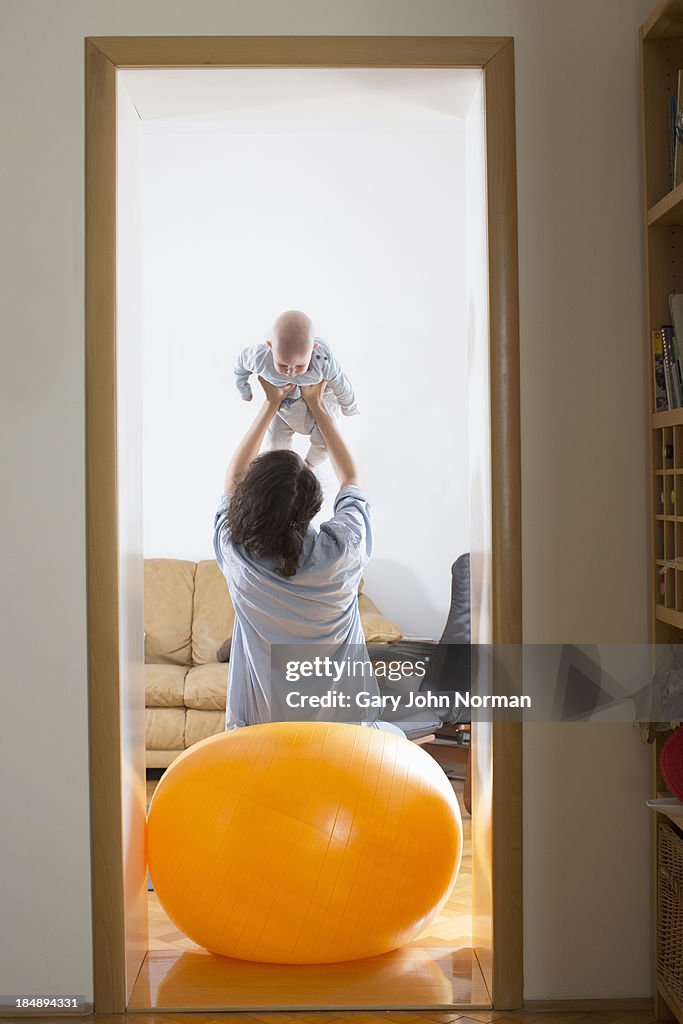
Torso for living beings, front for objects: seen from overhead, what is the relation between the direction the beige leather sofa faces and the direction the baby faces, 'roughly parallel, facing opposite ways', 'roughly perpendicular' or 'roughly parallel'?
roughly parallel

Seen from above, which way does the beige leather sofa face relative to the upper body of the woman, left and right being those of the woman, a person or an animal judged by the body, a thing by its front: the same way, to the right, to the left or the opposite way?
the opposite way

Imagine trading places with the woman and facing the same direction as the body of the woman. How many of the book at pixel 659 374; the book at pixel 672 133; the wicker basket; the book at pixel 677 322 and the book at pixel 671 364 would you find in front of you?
0

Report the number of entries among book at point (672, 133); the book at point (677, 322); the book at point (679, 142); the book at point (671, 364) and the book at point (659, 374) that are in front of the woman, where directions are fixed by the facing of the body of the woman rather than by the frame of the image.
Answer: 0

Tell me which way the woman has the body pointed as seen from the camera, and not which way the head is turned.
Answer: away from the camera

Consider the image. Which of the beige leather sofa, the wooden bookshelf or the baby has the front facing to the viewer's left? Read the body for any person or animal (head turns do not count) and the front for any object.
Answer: the wooden bookshelf

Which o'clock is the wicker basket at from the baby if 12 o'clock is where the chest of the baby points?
The wicker basket is roughly at 11 o'clock from the baby.

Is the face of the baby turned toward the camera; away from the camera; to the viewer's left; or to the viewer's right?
toward the camera

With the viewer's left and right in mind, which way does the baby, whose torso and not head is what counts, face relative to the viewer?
facing the viewer

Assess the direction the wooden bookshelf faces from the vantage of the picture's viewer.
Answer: facing to the left of the viewer

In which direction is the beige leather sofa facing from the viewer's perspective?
toward the camera

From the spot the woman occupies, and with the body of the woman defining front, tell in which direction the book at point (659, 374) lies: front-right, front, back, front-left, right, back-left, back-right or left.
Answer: back-right

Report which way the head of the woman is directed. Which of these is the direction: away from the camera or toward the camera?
away from the camera

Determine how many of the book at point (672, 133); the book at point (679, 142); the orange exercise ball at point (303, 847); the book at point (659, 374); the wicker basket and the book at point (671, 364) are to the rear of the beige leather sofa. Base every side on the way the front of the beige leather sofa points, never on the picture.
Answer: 0

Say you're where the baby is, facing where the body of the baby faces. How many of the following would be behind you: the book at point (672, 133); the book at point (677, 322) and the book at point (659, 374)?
0

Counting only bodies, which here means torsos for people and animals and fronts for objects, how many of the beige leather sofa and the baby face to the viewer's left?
0
